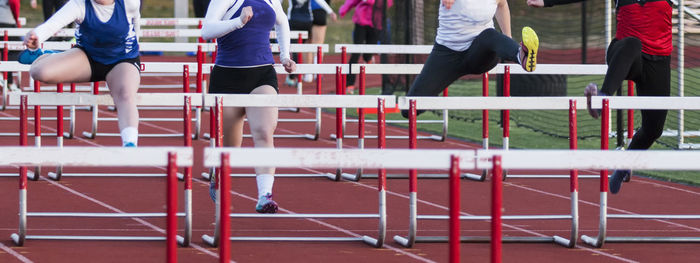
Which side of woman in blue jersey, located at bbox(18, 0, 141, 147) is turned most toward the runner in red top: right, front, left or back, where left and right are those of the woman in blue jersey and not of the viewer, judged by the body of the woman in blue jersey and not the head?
left

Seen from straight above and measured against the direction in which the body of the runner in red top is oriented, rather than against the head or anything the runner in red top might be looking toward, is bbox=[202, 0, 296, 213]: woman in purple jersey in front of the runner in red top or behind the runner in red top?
in front

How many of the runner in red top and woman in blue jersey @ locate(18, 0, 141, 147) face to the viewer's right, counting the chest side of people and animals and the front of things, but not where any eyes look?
0

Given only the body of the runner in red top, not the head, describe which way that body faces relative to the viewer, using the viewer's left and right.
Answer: facing the viewer and to the left of the viewer
